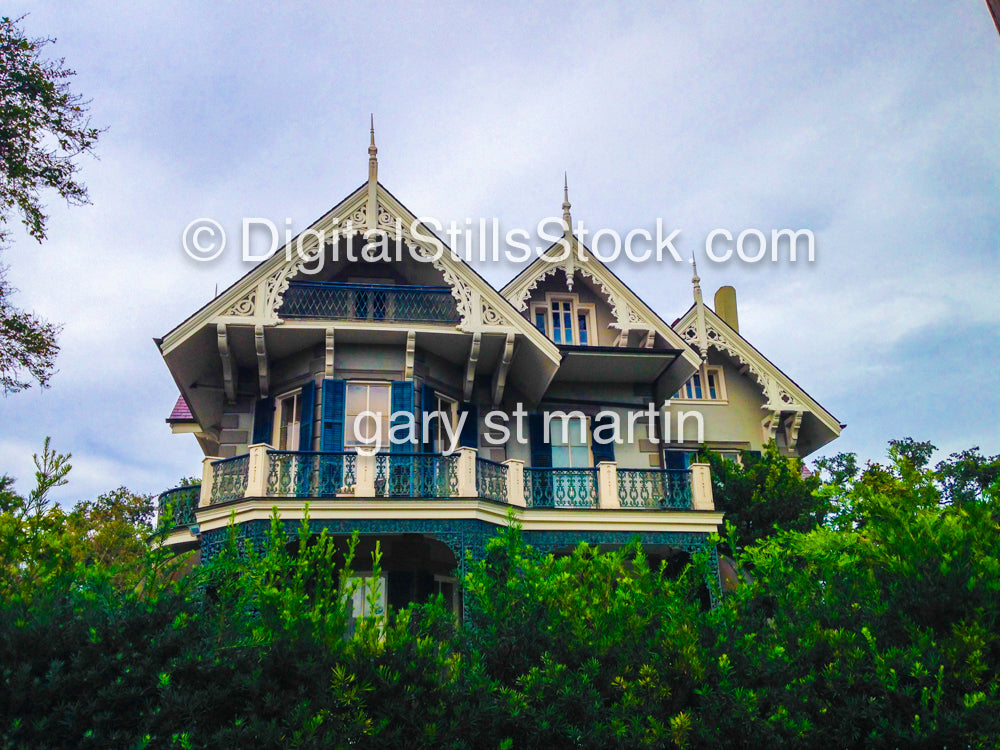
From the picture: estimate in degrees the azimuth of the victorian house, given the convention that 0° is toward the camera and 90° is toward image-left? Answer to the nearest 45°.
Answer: approximately 0°
